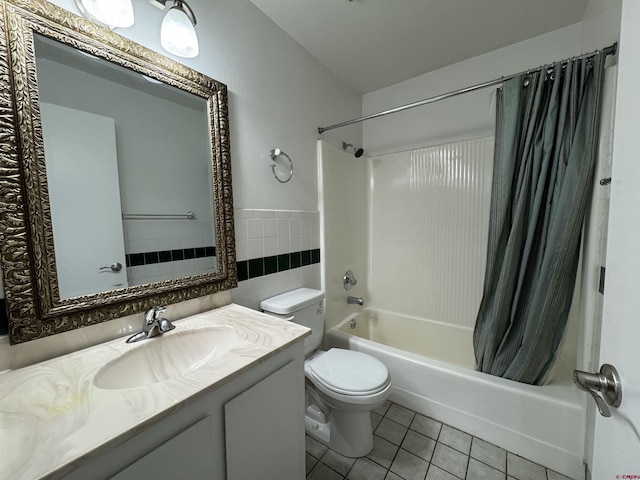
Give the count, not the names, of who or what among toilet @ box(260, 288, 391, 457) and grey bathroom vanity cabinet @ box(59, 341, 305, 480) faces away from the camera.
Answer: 0

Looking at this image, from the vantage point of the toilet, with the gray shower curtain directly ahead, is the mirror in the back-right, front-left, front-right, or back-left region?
back-right

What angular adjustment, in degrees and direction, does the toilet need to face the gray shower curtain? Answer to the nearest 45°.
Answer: approximately 45° to its left

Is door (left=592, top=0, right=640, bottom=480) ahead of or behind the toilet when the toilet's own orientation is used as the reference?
ahead

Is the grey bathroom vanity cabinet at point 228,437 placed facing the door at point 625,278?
yes

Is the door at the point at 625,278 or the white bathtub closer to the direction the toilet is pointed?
the door

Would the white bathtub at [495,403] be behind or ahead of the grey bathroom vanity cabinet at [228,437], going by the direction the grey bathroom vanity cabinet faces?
ahead

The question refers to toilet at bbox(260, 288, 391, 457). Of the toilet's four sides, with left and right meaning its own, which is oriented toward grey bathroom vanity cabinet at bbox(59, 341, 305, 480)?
right

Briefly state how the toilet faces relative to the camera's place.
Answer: facing the viewer and to the right of the viewer
